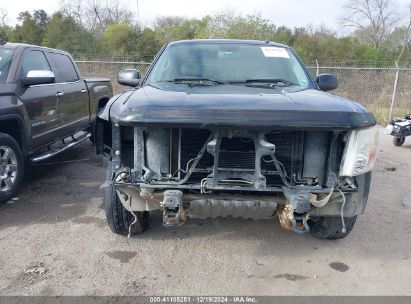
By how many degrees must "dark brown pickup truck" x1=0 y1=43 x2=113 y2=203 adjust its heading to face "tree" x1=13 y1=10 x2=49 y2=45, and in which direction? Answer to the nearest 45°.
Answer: approximately 135° to its right

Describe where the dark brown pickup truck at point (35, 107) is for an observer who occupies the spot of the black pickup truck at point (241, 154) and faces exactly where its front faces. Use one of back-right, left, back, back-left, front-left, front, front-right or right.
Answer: back-right

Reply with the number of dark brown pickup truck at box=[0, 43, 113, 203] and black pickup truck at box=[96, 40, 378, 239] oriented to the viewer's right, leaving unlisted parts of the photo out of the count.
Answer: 0

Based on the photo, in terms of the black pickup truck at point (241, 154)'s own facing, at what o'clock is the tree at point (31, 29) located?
The tree is roughly at 5 o'clock from the black pickup truck.

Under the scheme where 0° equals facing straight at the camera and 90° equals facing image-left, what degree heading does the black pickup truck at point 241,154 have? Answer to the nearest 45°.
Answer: approximately 0°

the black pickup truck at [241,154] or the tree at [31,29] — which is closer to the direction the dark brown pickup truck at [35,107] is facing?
the black pickup truck

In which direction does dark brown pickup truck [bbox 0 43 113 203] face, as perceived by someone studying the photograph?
facing the viewer and to the left of the viewer

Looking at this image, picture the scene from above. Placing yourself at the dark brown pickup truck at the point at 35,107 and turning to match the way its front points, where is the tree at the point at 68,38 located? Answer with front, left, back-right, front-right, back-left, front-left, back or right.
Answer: back-right
